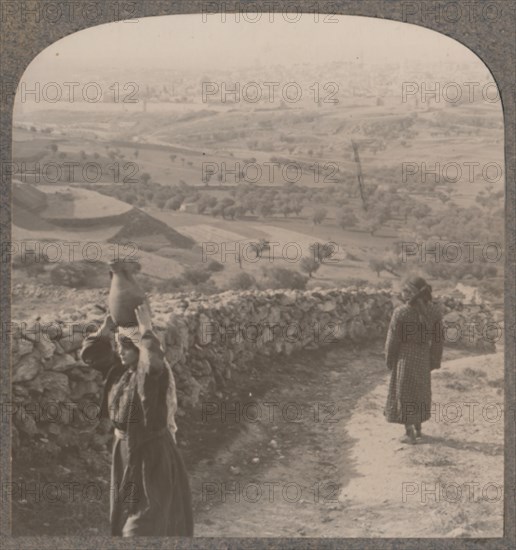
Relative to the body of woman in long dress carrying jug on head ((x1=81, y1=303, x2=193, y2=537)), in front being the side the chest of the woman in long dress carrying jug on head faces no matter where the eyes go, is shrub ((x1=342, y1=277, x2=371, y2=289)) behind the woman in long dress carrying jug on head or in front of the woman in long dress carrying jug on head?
behind

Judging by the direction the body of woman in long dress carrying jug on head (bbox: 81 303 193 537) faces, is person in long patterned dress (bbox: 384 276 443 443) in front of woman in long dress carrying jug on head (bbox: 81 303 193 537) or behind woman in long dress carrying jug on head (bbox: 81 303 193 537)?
behind
